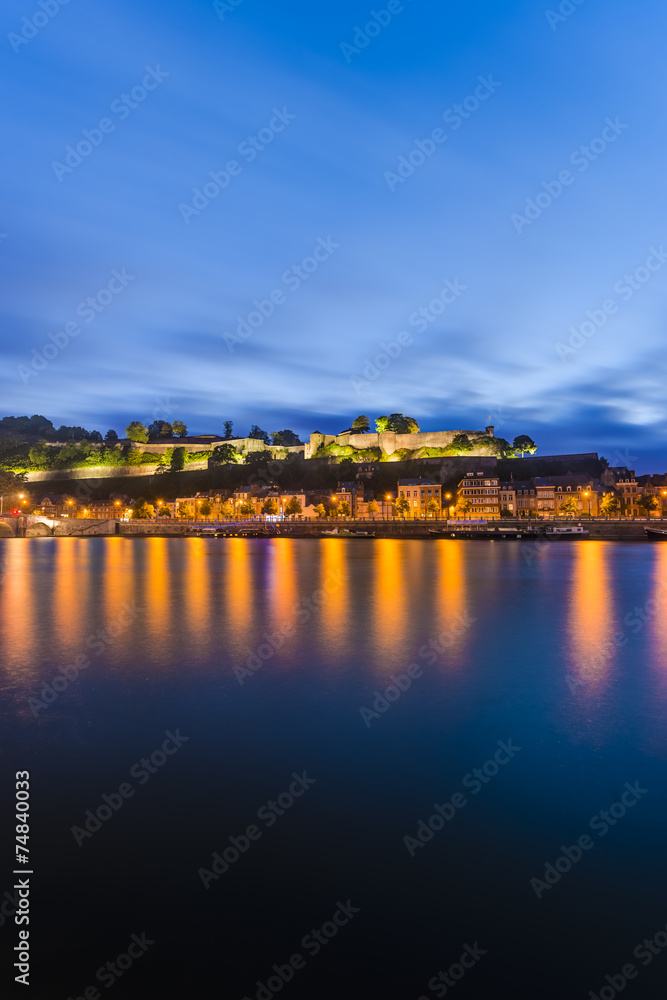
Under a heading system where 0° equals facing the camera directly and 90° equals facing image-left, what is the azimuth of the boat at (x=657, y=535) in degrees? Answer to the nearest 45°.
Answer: approximately 90°
